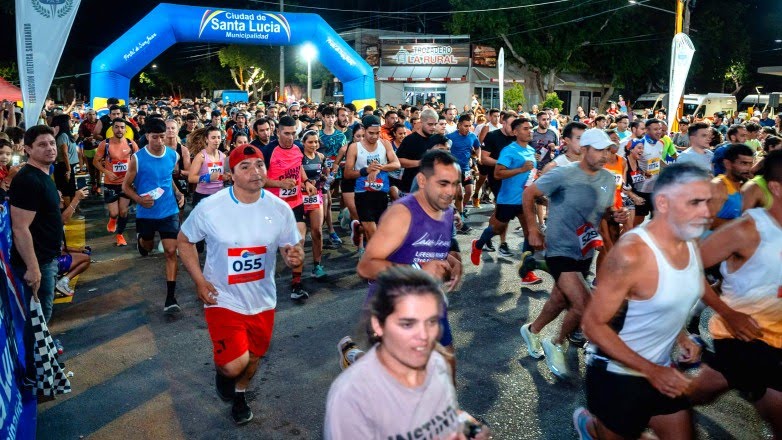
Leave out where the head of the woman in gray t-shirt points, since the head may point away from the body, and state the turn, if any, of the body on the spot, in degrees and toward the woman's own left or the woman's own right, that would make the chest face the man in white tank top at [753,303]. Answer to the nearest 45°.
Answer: approximately 90° to the woman's own left

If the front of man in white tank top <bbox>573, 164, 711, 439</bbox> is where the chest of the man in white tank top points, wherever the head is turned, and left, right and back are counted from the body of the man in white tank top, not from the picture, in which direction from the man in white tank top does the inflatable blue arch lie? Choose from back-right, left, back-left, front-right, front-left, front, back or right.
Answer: back

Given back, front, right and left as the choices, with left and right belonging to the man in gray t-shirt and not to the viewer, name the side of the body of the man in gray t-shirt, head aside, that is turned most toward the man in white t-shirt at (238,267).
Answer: right

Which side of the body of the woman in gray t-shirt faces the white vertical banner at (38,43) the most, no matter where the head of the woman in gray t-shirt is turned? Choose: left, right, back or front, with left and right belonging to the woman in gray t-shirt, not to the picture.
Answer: back
